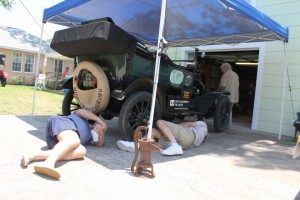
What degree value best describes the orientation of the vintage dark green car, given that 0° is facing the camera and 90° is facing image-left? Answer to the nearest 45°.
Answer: approximately 225°

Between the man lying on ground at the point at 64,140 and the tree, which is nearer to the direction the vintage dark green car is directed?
the tree

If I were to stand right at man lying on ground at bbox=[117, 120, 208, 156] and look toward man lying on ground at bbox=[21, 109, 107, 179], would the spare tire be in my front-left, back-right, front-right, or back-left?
front-right

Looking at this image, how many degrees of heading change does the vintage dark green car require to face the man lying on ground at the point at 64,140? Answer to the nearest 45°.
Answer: approximately 135° to its right

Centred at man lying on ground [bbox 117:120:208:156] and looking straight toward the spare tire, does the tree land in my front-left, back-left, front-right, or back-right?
front-right

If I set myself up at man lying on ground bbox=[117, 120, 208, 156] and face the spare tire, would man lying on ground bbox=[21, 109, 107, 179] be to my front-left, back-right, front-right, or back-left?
front-left

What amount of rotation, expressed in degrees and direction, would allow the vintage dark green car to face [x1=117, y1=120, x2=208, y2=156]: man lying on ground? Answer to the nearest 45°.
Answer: approximately 45° to its right

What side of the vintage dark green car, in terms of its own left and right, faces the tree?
left
